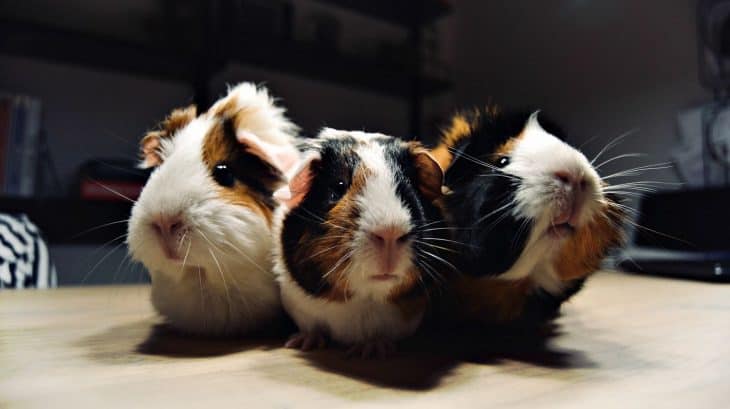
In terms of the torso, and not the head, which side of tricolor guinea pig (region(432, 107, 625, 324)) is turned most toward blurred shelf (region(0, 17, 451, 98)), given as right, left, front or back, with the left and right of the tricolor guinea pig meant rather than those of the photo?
back

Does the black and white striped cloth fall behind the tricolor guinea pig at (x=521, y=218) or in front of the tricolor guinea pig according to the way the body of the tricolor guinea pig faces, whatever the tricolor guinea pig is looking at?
behind

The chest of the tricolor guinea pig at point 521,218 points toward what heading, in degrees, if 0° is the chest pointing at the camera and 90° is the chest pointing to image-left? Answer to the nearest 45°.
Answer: approximately 315°

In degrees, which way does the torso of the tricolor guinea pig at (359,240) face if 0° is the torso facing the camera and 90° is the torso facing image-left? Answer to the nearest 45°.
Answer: approximately 0°

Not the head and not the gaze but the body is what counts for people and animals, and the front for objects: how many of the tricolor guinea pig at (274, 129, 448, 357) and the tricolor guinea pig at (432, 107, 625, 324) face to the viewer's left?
0

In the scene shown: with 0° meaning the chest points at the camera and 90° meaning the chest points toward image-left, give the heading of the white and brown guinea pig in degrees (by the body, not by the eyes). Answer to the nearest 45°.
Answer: approximately 45°

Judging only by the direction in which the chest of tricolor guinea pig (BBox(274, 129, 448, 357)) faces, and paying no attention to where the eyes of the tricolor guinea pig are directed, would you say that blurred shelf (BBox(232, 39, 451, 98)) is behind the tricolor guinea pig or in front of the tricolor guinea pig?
behind
